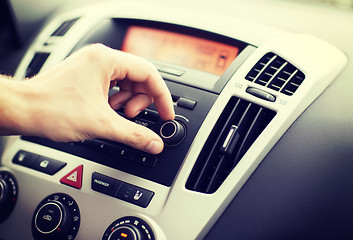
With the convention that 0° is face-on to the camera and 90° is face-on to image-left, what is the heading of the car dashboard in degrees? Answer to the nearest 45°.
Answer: approximately 45°
